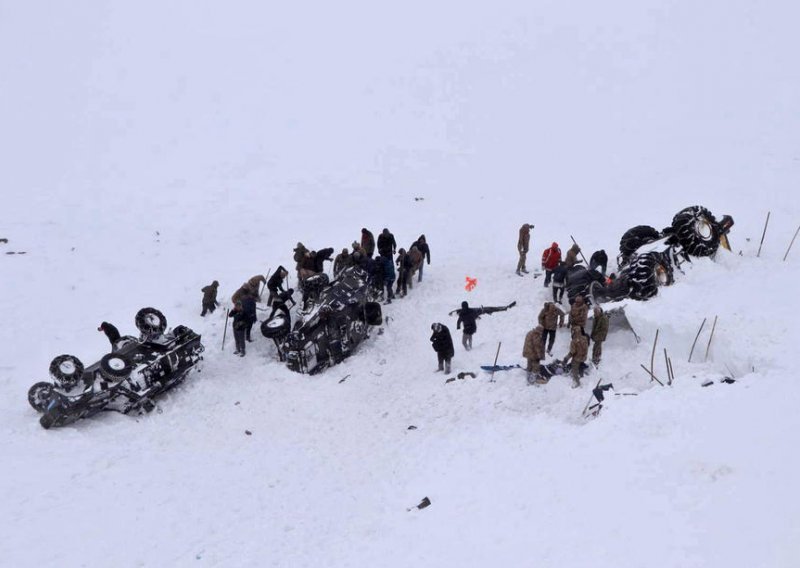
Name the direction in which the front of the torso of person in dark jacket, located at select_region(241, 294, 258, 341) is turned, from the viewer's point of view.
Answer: to the viewer's right

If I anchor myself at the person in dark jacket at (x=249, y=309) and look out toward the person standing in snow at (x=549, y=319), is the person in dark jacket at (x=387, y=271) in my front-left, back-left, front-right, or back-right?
front-left

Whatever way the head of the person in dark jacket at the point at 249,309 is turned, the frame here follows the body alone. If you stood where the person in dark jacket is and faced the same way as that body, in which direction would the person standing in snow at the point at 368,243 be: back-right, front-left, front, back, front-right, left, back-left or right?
front-left

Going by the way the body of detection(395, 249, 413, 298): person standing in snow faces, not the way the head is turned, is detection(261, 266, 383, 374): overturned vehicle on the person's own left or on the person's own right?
on the person's own left

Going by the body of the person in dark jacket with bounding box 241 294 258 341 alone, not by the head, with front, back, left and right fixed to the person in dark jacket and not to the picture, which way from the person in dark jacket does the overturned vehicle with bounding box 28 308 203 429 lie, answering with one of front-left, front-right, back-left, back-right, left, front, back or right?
back-right

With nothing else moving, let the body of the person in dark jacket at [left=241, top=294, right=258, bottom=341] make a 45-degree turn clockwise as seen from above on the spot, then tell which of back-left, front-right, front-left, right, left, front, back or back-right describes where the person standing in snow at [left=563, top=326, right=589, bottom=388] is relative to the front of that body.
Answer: front

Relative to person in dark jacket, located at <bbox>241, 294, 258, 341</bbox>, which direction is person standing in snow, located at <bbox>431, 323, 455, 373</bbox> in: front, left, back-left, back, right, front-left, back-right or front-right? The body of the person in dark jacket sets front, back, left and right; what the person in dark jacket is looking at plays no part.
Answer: front-right

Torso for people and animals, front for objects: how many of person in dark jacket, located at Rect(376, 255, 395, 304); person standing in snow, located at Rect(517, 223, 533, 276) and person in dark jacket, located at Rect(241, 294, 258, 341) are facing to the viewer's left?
1

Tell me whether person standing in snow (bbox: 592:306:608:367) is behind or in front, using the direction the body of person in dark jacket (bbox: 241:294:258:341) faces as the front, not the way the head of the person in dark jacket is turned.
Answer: in front
